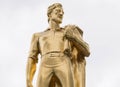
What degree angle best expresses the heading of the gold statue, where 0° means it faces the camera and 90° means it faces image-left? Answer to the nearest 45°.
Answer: approximately 0°
